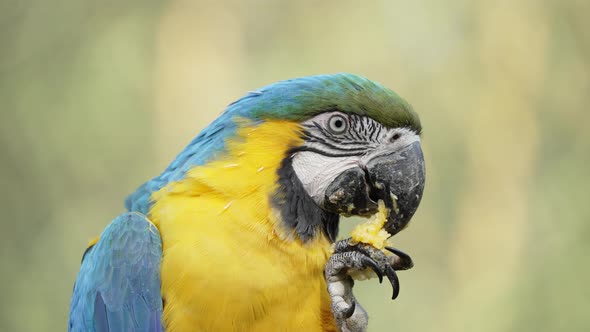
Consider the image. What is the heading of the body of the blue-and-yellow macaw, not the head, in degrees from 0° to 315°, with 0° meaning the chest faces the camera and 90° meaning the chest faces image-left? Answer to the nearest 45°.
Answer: approximately 270°
